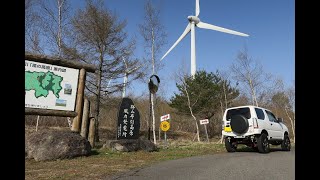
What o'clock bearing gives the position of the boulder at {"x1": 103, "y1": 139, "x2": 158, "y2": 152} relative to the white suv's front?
The boulder is roughly at 7 o'clock from the white suv.

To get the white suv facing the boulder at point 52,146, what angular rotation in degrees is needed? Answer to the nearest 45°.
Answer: approximately 180°

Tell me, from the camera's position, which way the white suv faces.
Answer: facing away from the viewer and to the right of the viewer

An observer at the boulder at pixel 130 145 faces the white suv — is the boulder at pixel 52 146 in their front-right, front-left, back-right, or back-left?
back-right
